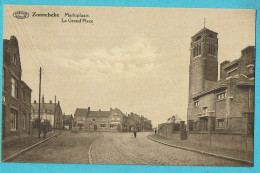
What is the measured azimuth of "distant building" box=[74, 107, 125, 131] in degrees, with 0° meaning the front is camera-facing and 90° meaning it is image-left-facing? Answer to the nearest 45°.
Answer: approximately 0°
